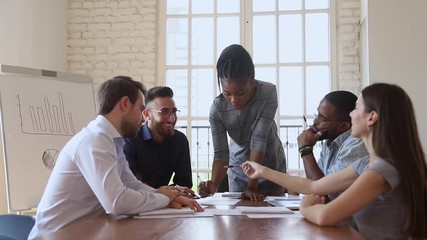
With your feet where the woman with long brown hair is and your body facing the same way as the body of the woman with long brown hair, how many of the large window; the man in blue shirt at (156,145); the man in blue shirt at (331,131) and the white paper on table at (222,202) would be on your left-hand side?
0

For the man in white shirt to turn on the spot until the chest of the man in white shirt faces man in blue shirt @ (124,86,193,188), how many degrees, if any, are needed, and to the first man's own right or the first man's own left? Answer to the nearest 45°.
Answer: approximately 90° to the first man's own left

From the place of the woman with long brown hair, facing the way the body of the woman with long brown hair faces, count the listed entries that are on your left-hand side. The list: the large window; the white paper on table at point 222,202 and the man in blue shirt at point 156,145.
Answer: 0

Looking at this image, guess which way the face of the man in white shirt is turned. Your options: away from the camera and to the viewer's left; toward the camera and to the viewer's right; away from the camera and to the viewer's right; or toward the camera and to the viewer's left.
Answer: away from the camera and to the viewer's right

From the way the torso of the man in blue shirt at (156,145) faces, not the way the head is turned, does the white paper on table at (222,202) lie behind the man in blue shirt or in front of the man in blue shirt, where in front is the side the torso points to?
in front

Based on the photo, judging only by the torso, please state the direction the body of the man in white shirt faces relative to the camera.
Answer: to the viewer's right

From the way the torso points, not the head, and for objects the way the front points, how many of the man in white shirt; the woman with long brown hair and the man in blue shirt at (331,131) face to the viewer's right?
1

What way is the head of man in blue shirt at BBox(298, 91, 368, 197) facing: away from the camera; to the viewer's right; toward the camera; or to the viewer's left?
to the viewer's left

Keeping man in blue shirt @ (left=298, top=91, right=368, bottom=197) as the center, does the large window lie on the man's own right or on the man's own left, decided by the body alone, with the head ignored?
on the man's own right

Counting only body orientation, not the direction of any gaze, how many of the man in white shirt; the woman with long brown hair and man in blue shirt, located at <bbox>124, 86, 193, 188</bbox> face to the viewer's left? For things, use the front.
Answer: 1

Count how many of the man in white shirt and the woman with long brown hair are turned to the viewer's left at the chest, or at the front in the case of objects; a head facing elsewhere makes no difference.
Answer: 1

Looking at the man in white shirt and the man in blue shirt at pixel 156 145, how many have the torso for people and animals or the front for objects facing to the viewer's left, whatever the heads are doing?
0
